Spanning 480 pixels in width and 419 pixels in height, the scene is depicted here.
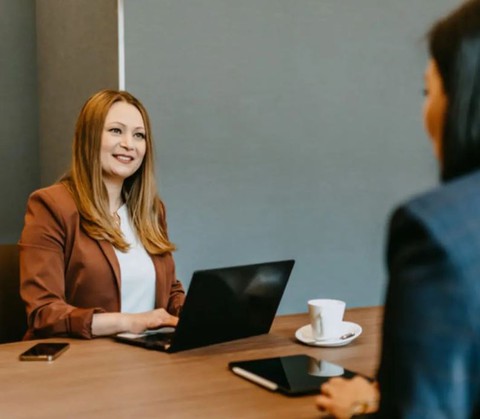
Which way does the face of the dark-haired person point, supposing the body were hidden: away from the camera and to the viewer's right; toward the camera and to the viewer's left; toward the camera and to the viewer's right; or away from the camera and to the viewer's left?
away from the camera and to the viewer's left

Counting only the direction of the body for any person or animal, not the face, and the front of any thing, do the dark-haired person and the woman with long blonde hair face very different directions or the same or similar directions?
very different directions

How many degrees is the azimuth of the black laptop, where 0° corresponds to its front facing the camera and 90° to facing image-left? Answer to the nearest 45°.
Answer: approximately 135°

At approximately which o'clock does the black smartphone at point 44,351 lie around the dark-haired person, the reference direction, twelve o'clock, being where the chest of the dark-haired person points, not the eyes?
The black smartphone is roughly at 12 o'clock from the dark-haired person.

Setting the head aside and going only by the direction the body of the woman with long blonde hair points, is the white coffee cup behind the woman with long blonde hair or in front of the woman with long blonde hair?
in front

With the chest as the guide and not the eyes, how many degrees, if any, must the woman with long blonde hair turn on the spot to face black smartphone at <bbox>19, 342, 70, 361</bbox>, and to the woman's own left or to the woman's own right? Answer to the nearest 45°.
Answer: approximately 45° to the woman's own right

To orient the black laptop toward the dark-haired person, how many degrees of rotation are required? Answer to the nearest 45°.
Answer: approximately 135° to its left

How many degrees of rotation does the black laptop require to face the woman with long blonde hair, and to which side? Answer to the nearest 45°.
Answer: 0° — it already faces them

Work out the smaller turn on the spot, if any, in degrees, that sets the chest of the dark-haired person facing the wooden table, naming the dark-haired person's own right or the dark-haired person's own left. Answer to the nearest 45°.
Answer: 0° — they already face it

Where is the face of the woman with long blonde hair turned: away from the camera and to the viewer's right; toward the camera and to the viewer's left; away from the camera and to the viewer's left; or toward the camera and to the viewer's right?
toward the camera and to the viewer's right

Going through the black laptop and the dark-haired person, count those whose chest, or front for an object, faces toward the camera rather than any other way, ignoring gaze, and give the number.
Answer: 0

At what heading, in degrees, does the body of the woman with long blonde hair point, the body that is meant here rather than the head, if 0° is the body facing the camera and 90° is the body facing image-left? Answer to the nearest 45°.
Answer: approximately 315°
